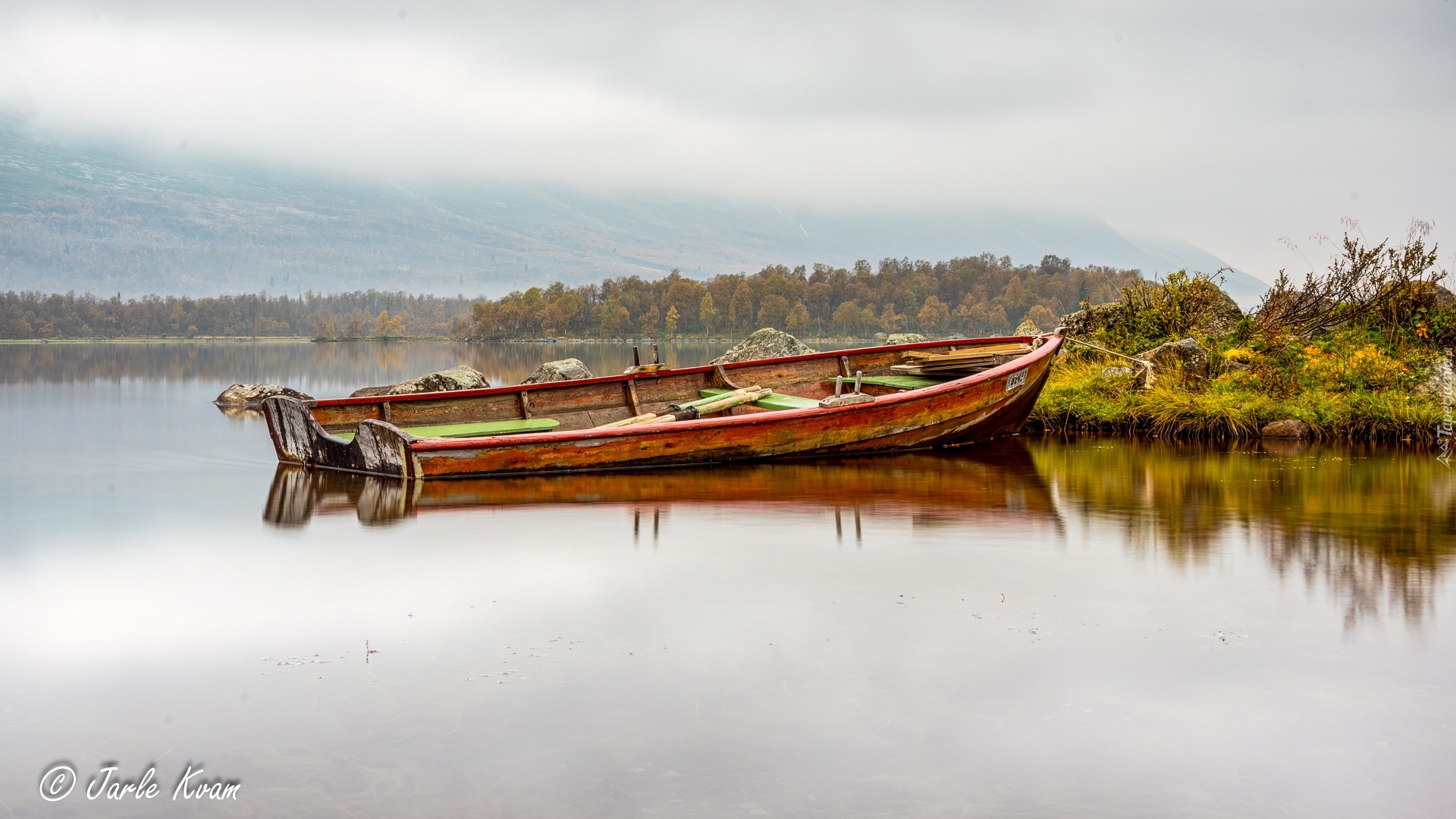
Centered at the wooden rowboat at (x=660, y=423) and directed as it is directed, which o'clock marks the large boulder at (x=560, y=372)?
The large boulder is roughly at 10 o'clock from the wooden rowboat.

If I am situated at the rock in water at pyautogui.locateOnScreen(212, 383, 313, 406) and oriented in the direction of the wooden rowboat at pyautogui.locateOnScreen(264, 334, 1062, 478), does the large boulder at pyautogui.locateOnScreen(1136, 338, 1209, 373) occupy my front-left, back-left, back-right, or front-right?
front-left

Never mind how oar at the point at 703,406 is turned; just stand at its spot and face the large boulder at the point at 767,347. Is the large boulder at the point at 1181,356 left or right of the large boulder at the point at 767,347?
right

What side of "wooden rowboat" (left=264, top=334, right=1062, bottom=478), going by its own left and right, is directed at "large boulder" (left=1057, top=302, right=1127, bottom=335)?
front

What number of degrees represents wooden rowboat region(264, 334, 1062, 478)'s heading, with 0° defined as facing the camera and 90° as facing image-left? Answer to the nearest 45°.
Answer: approximately 225°

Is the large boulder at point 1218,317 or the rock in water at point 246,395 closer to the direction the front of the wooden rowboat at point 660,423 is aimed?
the large boulder

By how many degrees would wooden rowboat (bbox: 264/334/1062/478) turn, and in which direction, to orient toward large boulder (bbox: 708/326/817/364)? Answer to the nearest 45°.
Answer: approximately 45° to its left

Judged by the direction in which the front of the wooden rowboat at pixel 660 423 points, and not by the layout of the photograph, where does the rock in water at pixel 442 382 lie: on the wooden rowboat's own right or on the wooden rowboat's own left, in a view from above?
on the wooden rowboat's own left

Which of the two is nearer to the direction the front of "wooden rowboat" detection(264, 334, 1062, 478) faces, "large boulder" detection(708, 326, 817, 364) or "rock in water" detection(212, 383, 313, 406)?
the large boulder

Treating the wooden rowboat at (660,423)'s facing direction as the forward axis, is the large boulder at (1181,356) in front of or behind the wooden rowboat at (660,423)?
in front

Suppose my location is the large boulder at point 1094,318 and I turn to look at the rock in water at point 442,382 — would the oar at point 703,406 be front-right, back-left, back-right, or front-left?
front-left
